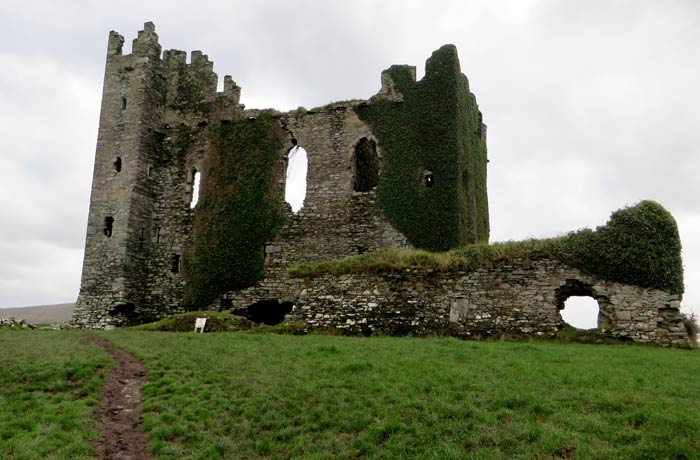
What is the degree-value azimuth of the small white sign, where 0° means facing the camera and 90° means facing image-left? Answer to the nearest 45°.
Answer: approximately 0°

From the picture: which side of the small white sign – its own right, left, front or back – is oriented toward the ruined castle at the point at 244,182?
back
